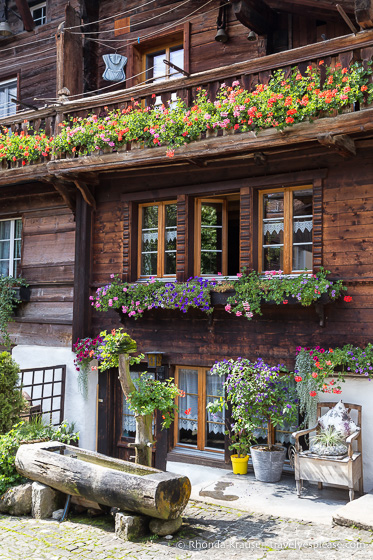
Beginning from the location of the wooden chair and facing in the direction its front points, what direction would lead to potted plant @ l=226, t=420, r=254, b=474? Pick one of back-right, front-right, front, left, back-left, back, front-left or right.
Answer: right

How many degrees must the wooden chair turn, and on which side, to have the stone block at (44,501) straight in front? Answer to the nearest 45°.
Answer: approximately 45° to its right

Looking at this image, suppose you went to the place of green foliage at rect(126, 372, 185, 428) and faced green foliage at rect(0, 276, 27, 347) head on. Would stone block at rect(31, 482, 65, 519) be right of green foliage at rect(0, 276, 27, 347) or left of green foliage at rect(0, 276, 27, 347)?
left

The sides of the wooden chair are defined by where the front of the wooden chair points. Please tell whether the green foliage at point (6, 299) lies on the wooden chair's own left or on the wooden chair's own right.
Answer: on the wooden chair's own right

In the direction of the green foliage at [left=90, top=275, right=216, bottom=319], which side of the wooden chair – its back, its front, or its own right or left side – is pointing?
right

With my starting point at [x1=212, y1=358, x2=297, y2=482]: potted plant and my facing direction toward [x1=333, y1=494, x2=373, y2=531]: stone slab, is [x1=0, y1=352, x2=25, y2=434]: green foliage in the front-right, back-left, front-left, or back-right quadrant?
back-right

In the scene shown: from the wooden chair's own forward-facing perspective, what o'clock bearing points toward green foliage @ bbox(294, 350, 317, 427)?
The green foliage is roughly at 4 o'clock from the wooden chair.

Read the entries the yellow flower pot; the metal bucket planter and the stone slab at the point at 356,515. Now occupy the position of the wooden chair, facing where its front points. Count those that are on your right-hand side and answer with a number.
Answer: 2

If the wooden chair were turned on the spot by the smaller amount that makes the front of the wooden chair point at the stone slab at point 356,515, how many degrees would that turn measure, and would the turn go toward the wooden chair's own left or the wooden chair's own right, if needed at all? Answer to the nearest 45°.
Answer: approximately 45° to the wooden chair's own left

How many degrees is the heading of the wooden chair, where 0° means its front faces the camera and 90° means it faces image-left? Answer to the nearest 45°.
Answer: approximately 45°
